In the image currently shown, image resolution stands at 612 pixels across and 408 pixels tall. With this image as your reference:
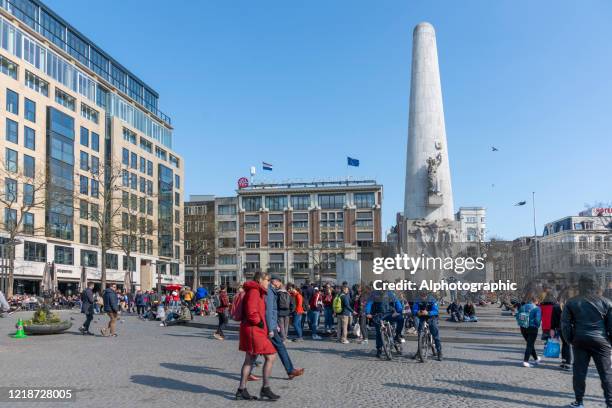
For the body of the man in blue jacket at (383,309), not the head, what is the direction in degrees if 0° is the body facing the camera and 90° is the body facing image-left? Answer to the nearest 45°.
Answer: approximately 0°

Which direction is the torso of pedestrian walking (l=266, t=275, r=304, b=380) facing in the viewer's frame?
to the viewer's right

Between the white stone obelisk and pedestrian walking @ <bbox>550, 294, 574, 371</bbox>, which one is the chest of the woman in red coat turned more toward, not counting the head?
the pedestrian walking

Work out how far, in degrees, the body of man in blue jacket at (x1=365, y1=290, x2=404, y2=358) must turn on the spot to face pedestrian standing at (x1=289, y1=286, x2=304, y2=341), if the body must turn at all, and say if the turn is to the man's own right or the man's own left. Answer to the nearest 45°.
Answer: approximately 135° to the man's own right
